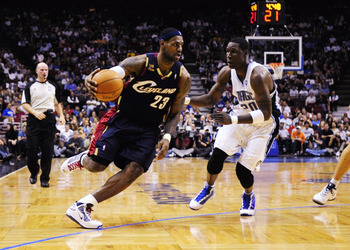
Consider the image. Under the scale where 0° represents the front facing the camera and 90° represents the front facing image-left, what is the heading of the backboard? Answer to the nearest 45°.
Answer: approximately 0°

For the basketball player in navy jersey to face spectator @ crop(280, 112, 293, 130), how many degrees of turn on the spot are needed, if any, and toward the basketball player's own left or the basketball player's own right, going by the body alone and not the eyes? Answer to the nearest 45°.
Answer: approximately 90° to the basketball player's own left

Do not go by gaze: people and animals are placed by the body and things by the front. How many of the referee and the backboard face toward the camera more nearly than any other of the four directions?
2

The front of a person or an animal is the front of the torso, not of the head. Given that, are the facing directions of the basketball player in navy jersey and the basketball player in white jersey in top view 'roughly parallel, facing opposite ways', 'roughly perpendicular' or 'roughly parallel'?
roughly perpendicular

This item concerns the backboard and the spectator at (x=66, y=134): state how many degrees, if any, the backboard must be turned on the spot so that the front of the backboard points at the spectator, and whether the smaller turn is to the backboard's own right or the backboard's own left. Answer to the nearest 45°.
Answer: approximately 45° to the backboard's own right

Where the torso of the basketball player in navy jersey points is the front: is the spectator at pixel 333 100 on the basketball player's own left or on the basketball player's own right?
on the basketball player's own left

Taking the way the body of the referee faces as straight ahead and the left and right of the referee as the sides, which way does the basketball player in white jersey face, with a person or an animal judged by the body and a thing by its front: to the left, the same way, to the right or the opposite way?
to the right

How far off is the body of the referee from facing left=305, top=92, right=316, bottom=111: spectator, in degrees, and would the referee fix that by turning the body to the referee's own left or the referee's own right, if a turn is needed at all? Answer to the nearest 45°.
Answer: approximately 135° to the referee's own left
